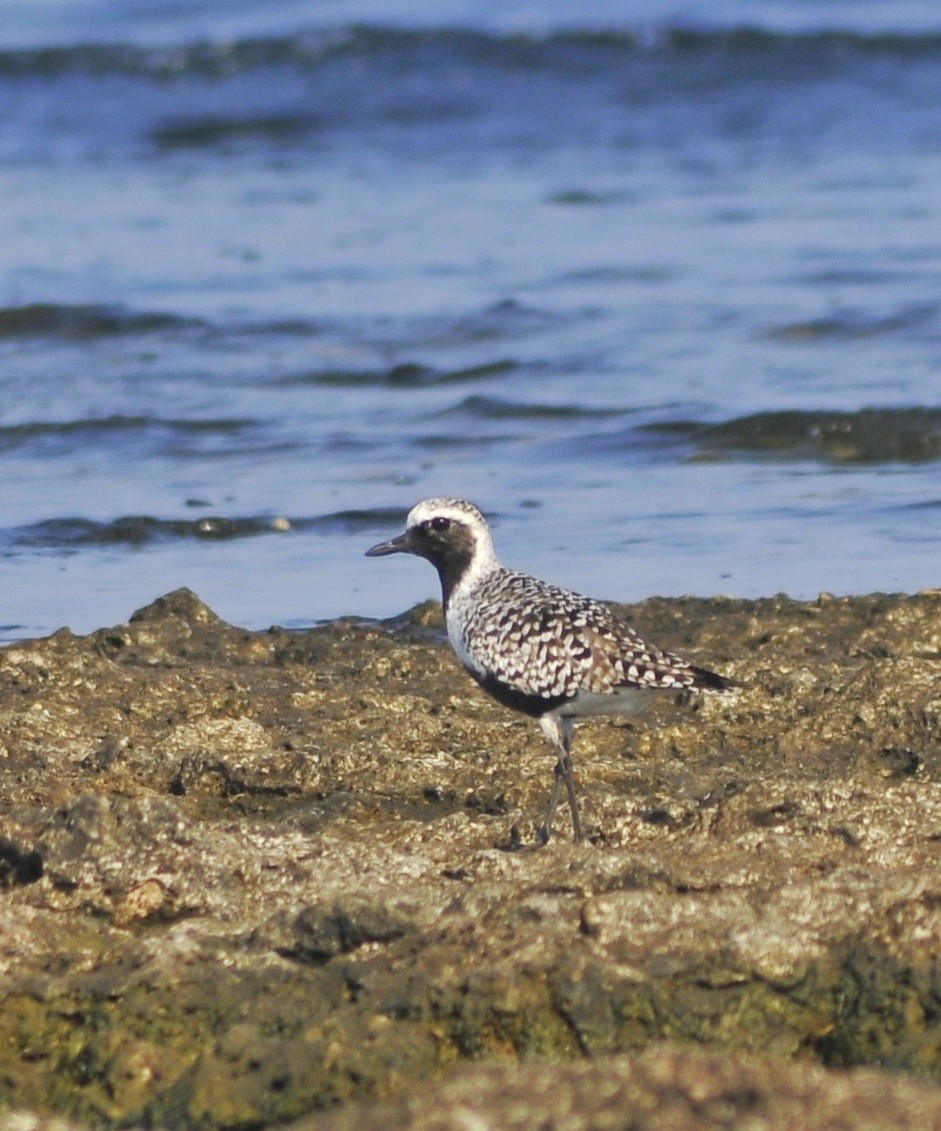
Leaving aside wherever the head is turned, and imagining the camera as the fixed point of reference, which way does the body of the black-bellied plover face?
to the viewer's left
